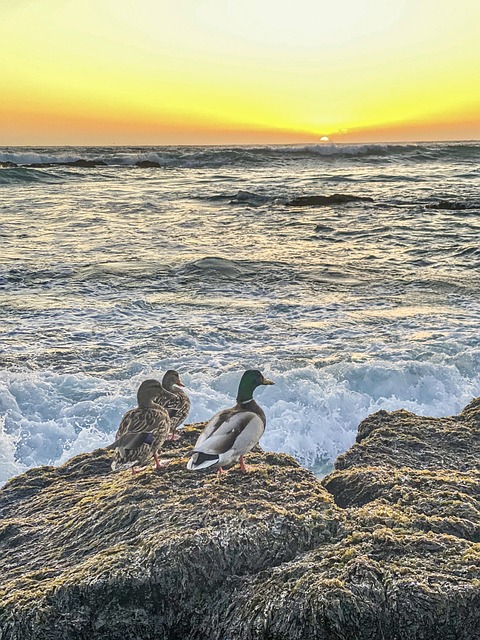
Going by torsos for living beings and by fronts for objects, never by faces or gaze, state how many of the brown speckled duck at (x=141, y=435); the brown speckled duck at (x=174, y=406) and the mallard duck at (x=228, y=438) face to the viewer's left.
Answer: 0

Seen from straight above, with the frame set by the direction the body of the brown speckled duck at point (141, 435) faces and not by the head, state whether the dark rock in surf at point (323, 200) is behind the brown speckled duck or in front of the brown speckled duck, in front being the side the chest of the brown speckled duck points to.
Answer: in front

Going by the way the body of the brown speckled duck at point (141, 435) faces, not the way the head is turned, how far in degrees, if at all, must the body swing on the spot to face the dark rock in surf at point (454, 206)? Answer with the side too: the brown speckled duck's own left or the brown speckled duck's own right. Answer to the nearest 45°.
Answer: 0° — it already faces it

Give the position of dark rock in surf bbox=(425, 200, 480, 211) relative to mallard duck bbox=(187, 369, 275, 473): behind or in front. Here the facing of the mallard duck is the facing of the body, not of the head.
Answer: in front

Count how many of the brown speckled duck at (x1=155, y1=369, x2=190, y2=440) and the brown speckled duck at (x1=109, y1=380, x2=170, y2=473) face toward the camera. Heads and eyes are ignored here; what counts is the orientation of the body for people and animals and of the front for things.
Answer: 0

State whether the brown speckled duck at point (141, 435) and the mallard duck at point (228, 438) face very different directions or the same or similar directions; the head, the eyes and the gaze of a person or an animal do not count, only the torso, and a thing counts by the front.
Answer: same or similar directions

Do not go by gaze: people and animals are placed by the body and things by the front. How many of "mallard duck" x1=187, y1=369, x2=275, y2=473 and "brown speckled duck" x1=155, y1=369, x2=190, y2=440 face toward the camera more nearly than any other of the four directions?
0

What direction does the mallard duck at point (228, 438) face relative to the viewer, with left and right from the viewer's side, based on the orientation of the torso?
facing away from the viewer and to the right of the viewer

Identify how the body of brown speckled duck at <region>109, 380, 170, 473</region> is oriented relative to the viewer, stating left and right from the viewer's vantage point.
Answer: facing away from the viewer and to the right of the viewer

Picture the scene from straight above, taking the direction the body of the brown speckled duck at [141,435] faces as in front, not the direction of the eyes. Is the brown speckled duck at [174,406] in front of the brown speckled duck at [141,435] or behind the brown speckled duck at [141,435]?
in front

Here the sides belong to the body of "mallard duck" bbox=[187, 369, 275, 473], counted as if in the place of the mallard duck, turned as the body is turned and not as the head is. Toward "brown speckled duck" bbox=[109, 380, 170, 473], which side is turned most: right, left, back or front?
back
